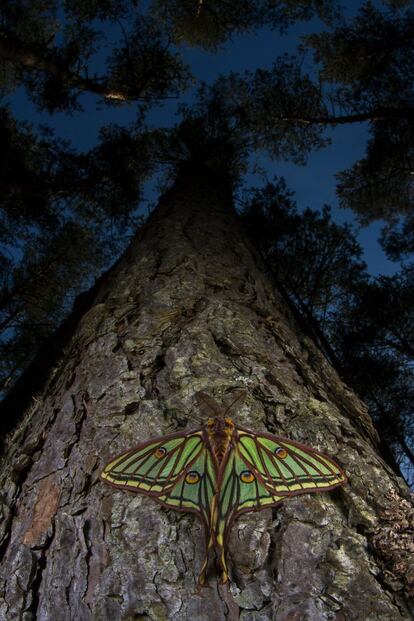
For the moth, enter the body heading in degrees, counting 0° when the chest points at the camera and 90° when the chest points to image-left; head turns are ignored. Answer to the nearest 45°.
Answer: approximately 180°
